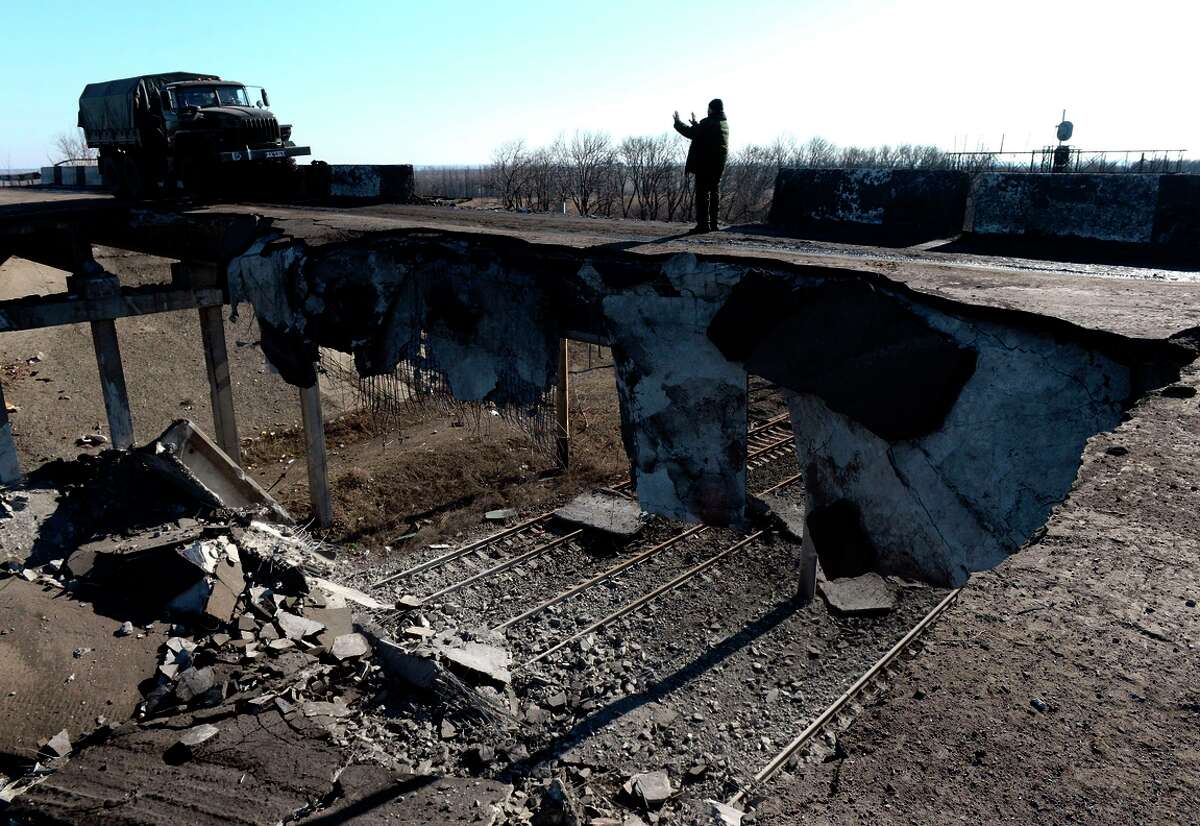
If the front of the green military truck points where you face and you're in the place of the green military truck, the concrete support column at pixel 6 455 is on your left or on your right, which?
on your right

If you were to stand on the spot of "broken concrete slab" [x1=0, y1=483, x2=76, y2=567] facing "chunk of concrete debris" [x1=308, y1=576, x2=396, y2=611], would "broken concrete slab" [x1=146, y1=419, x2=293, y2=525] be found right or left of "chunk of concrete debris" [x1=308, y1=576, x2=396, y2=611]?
left

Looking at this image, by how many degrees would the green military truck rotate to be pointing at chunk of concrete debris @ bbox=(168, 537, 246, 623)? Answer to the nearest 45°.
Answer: approximately 45° to its right

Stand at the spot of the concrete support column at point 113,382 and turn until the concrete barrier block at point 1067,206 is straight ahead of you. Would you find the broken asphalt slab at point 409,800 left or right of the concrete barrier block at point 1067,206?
right

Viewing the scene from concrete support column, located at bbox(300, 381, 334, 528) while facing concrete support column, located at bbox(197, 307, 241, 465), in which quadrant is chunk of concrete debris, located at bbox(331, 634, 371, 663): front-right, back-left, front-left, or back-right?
back-left

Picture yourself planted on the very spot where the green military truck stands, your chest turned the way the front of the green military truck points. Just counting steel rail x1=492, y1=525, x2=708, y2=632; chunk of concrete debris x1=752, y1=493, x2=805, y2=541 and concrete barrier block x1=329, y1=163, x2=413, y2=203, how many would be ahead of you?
3

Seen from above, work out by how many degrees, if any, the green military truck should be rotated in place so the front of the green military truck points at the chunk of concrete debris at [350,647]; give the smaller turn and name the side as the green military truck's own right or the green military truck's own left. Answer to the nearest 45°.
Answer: approximately 45° to the green military truck's own right

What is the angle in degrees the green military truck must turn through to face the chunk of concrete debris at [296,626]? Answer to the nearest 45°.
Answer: approximately 45° to its right

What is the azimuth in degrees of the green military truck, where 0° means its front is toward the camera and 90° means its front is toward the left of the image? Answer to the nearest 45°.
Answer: approximately 315°
